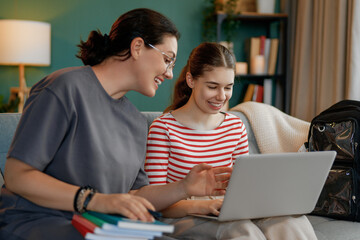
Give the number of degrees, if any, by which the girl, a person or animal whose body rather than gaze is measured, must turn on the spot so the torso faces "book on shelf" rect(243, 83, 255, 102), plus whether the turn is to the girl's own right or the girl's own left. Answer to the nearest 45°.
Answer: approximately 135° to the girl's own left

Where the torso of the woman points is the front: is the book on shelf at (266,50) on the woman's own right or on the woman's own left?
on the woman's own left

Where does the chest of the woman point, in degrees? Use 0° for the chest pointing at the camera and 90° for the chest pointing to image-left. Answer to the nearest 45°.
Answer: approximately 315°

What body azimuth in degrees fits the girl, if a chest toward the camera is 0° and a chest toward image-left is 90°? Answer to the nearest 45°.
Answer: approximately 315°

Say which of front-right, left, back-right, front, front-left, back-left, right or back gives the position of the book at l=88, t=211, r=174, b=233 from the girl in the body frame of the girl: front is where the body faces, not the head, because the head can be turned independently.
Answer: front-right

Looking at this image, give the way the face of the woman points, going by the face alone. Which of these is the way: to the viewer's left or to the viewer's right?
to the viewer's right

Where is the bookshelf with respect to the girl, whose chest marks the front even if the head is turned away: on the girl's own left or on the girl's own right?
on the girl's own left

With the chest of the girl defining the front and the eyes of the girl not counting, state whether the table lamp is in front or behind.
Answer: behind

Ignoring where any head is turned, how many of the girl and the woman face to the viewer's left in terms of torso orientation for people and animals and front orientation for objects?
0
